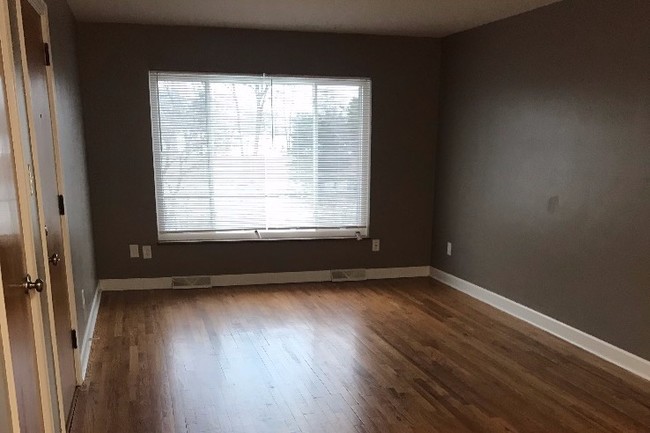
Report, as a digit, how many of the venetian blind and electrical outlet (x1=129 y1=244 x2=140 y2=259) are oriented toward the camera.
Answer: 2

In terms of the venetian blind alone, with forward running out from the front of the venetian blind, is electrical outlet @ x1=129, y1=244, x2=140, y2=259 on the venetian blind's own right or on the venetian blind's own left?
on the venetian blind's own right

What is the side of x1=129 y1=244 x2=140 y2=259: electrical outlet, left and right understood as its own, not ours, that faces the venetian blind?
left

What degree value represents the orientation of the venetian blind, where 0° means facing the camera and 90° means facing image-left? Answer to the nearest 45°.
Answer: approximately 0°

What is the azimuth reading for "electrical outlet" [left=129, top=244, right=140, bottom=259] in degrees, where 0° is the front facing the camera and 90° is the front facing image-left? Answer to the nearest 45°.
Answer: approximately 0°
